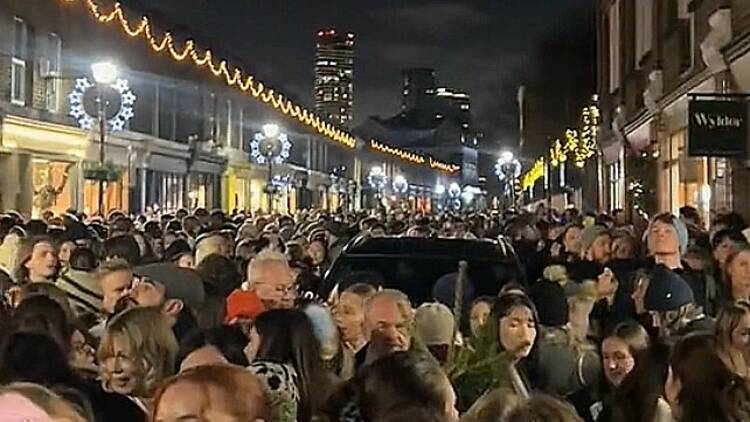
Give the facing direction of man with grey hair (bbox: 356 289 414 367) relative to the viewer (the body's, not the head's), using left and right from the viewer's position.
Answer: facing the viewer and to the right of the viewer

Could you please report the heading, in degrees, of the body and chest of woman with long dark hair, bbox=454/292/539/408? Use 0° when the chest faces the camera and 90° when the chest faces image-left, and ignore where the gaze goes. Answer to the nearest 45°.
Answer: approximately 315°

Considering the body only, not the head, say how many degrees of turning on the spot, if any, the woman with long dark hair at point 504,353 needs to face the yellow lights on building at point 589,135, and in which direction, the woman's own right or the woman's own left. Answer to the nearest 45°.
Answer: approximately 135° to the woman's own left
